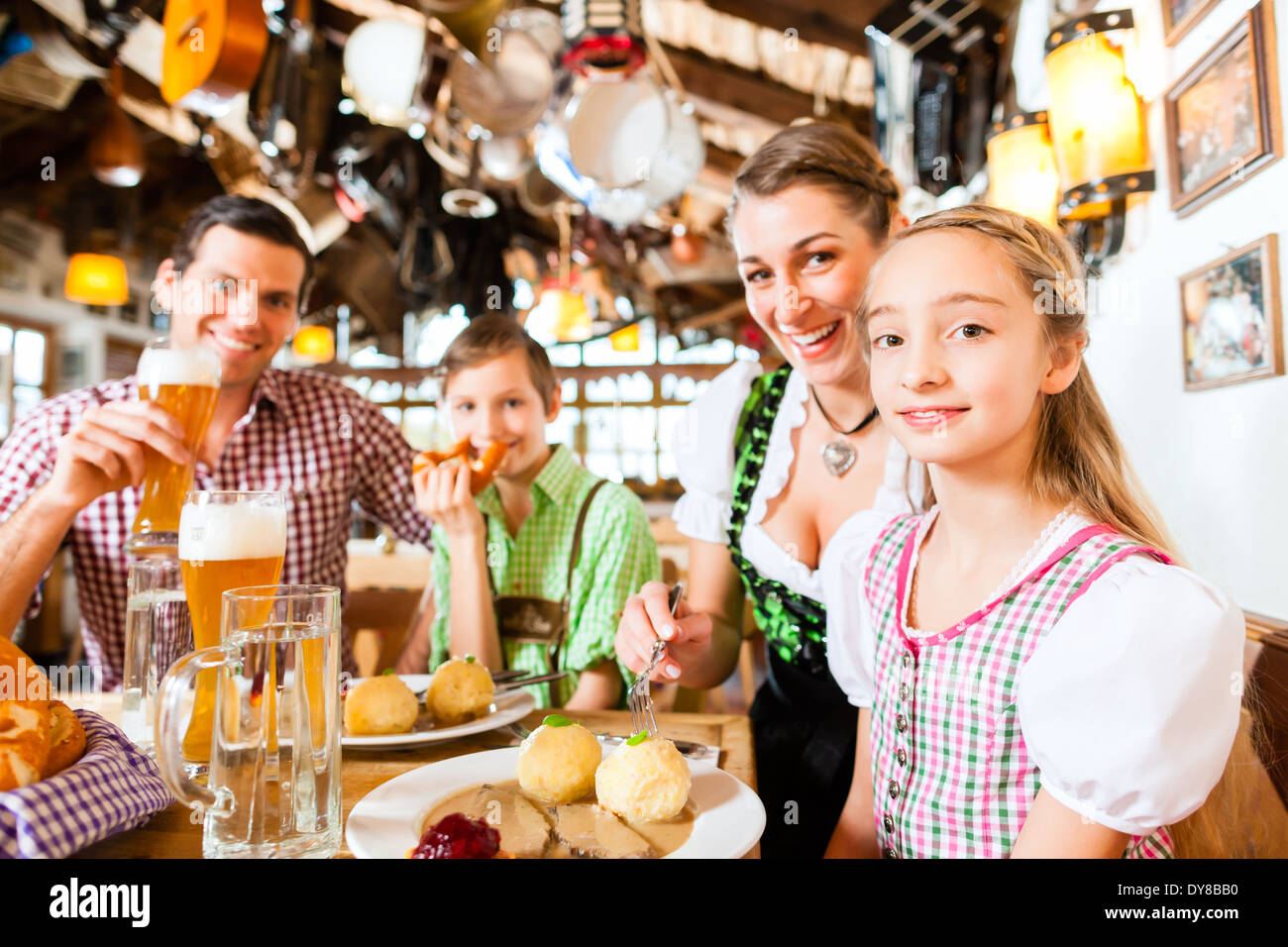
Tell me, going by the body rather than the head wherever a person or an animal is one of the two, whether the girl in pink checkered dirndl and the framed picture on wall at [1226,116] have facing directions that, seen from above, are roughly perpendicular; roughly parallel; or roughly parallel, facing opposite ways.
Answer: roughly parallel

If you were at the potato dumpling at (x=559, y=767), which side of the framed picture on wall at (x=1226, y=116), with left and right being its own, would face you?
front

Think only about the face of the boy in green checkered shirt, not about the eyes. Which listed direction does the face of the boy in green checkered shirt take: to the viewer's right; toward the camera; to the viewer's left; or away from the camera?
toward the camera

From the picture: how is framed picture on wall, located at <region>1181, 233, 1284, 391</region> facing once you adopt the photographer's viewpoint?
facing the viewer and to the left of the viewer

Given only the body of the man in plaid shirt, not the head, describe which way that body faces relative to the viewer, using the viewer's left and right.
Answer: facing the viewer

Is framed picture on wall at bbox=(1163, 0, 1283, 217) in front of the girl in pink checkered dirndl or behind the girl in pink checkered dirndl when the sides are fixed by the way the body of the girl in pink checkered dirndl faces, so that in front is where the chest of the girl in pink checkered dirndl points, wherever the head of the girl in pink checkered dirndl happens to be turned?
behind

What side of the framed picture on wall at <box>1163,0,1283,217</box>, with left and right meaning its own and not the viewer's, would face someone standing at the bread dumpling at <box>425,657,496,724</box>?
front

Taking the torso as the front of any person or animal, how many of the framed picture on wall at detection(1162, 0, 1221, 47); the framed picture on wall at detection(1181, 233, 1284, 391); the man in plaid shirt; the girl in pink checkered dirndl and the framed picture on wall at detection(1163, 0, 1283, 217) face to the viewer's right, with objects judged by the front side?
0

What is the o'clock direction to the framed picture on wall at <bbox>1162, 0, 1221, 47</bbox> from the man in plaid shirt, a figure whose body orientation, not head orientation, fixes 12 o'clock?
The framed picture on wall is roughly at 10 o'clock from the man in plaid shirt.

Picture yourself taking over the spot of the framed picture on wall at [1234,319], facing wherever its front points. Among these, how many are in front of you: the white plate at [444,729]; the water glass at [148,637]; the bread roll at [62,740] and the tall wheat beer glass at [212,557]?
4
